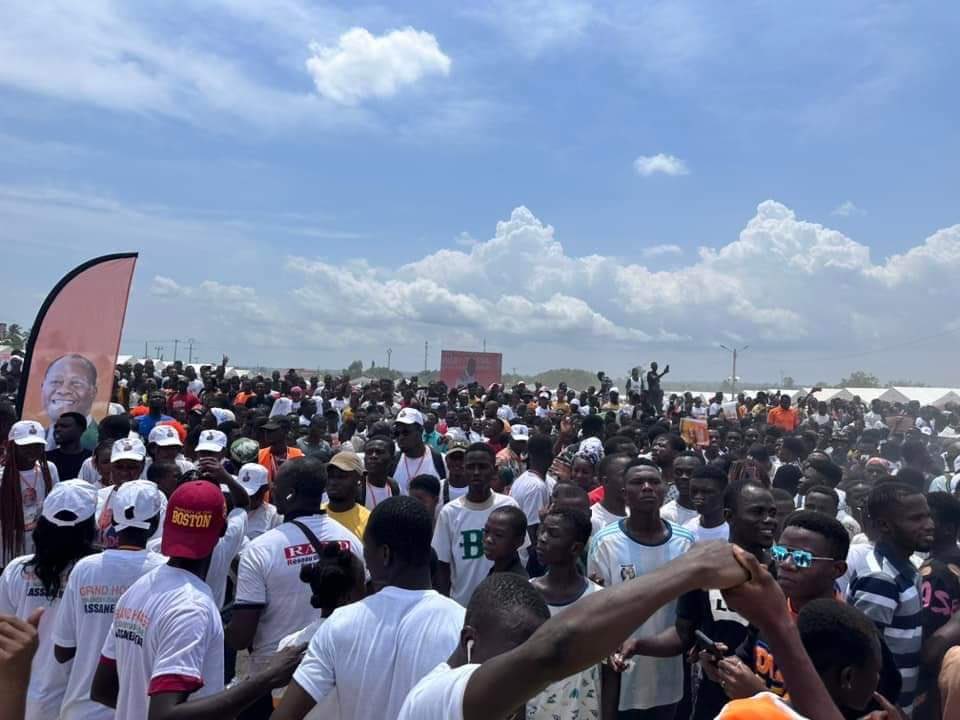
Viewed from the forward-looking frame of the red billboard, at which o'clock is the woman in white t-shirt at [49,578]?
The woman in white t-shirt is roughly at 12 o'clock from the red billboard.

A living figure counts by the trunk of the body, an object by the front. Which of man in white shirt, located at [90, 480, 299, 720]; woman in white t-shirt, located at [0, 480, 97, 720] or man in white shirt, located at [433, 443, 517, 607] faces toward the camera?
man in white shirt, located at [433, 443, 517, 607]

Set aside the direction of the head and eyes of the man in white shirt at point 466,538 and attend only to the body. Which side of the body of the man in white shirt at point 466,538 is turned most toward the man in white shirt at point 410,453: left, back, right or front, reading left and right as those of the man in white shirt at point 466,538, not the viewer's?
back

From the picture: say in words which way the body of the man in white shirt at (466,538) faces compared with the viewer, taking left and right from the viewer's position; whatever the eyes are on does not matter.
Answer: facing the viewer

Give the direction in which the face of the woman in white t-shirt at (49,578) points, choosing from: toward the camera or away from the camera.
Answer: away from the camera

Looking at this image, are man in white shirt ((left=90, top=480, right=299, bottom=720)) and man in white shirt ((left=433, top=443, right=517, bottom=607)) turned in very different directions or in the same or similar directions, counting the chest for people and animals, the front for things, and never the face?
very different directions

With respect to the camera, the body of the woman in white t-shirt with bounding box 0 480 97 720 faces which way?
away from the camera

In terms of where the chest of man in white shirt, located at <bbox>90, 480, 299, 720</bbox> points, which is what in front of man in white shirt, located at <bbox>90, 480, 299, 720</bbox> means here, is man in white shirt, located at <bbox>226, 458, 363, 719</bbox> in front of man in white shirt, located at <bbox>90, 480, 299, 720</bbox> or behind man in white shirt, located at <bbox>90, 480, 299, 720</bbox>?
in front

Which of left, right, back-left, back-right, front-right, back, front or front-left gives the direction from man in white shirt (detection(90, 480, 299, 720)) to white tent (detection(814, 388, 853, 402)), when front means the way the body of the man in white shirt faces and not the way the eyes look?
front

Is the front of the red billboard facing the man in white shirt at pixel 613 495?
yes

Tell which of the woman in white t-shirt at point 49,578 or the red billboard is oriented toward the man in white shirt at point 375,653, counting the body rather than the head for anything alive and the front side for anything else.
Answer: the red billboard

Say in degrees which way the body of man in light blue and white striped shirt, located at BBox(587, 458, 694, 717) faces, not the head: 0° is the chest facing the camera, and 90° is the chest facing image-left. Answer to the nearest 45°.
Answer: approximately 0°

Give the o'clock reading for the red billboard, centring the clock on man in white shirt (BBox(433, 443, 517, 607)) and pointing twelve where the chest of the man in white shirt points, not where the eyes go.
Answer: The red billboard is roughly at 6 o'clock from the man in white shirt.

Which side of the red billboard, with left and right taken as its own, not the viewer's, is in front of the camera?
front

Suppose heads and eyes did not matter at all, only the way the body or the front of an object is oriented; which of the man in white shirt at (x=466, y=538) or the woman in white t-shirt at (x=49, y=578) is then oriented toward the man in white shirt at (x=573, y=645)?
the man in white shirt at (x=466, y=538)

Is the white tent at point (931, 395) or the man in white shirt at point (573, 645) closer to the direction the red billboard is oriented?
the man in white shirt

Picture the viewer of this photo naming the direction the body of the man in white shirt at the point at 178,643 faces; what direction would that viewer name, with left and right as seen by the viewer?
facing away from the viewer and to the right of the viewer

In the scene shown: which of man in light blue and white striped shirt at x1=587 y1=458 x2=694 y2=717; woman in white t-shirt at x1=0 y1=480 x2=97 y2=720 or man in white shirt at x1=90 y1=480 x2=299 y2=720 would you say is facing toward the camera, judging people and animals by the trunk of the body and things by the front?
man in light blue and white striped shirt at x1=587 y1=458 x2=694 y2=717

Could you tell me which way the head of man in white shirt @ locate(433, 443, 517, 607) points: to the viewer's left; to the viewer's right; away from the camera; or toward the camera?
toward the camera
